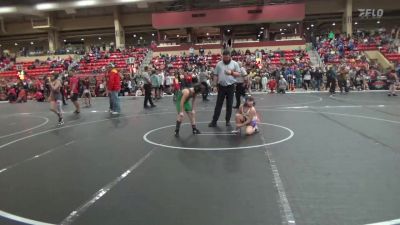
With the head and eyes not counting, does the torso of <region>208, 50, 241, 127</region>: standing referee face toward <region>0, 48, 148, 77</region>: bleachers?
no

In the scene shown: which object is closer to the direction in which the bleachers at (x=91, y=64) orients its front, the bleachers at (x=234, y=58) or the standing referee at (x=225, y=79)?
the standing referee

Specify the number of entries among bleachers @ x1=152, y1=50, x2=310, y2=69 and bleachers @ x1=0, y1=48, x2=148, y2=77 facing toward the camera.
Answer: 2

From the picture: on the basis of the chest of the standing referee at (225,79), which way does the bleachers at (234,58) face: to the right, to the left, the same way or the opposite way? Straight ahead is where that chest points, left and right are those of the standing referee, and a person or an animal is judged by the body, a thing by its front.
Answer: the same way

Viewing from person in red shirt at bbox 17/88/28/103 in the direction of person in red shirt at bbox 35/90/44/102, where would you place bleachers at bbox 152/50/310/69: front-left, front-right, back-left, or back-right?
front-left

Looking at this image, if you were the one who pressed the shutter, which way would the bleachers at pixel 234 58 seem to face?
facing the viewer

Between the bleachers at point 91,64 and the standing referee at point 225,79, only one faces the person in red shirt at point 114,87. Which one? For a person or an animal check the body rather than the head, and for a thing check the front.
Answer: the bleachers

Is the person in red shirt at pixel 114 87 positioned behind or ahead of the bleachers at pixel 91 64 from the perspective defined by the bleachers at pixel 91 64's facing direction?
ahead

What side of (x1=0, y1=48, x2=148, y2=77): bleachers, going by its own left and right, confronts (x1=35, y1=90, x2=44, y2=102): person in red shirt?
front

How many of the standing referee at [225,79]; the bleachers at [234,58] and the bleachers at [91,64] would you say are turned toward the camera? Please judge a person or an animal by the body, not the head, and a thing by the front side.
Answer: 3

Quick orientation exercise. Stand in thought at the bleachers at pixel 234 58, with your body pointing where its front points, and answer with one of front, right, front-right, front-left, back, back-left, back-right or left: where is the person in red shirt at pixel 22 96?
front-right

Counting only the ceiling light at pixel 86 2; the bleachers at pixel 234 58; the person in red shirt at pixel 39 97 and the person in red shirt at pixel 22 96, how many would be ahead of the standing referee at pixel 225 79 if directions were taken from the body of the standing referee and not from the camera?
0

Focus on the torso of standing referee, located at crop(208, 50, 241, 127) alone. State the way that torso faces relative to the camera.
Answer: toward the camera

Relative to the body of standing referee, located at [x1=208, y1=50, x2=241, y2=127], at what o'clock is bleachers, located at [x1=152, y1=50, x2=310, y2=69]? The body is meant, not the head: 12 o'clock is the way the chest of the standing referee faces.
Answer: The bleachers is roughly at 6 o'clock from the standing referee.

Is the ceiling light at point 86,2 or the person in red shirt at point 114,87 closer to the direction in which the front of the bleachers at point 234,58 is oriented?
the person in red shirt

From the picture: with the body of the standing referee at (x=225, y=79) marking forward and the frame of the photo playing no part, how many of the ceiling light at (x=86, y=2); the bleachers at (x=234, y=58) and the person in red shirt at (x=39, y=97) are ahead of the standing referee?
0

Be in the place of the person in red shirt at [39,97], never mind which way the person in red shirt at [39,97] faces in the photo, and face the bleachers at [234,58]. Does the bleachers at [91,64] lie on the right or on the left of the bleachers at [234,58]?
left
